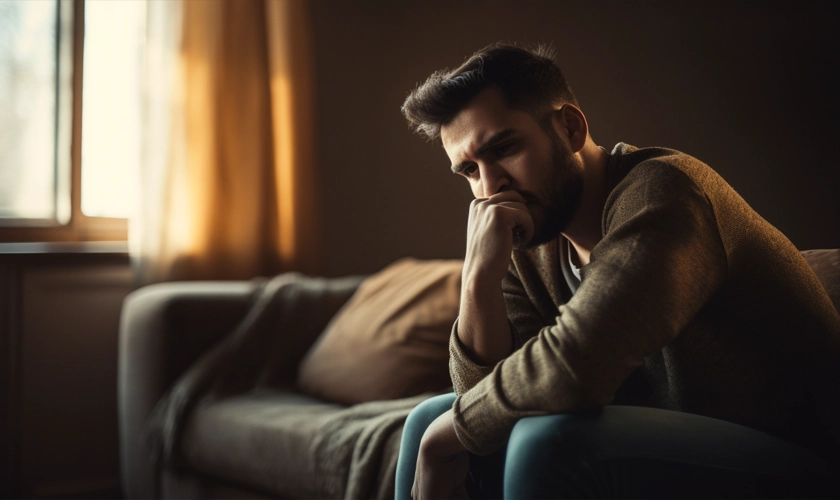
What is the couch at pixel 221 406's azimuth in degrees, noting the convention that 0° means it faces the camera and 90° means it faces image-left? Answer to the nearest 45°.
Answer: approximately 0°

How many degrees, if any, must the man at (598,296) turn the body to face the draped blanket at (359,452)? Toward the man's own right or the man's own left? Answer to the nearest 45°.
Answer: approximately 90° to the man's own right

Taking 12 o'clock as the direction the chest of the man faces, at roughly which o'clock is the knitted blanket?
The knitted blanket is roughly at 3 o'clock from the man.

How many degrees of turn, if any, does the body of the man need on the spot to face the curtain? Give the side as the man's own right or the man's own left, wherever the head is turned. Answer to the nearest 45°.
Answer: approximately 90° to the man's own right

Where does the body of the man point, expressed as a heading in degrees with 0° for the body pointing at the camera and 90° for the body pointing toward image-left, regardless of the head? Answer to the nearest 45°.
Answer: approximately 45°

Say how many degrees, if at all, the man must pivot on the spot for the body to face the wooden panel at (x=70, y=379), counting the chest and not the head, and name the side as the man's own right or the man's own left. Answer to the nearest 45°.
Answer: approximately 90° to the man's own right
